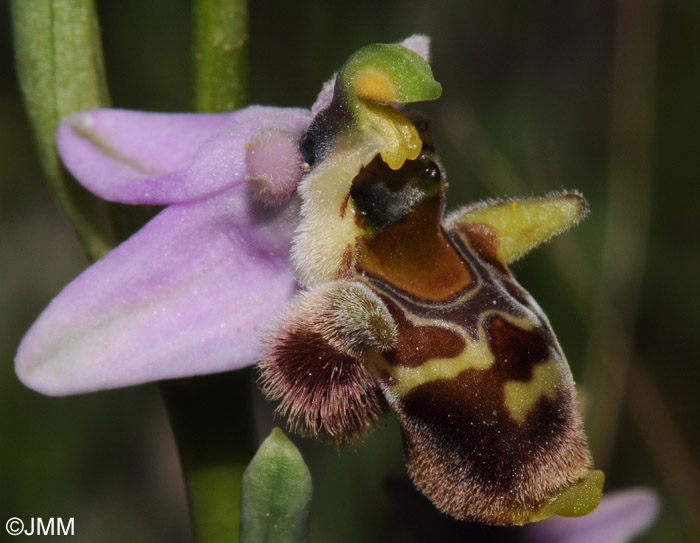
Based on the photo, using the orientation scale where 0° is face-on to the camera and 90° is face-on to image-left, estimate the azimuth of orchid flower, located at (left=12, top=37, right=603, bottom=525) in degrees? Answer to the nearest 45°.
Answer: approximately 315°
